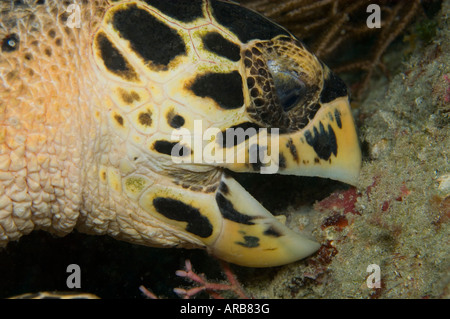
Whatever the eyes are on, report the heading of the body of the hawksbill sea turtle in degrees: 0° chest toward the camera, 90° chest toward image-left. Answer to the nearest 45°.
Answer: approximately 270°
